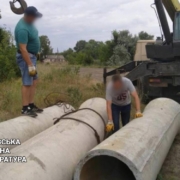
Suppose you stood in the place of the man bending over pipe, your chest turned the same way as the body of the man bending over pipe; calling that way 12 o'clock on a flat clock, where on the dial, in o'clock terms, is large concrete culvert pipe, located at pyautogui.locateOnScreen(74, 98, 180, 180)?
The large concrete culvert pipe is roughly at 12 o'clock from the man bending over pipe.

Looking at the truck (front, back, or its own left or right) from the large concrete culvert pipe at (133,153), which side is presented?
back

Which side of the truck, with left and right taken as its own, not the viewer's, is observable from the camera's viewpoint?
back

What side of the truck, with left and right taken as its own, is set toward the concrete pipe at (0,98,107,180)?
back

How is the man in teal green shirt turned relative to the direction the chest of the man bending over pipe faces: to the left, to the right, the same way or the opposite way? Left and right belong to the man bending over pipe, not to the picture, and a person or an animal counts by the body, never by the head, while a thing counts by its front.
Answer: to the left

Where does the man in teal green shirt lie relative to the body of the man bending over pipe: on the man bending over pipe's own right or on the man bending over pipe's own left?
on the man bending over pipe's own right

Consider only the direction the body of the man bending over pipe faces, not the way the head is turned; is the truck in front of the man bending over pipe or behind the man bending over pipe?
behind

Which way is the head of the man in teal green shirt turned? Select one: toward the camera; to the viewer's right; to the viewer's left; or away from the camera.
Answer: to the viewer's right

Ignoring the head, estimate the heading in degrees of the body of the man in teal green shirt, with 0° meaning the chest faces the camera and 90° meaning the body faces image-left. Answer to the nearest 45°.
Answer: approximately 270°
